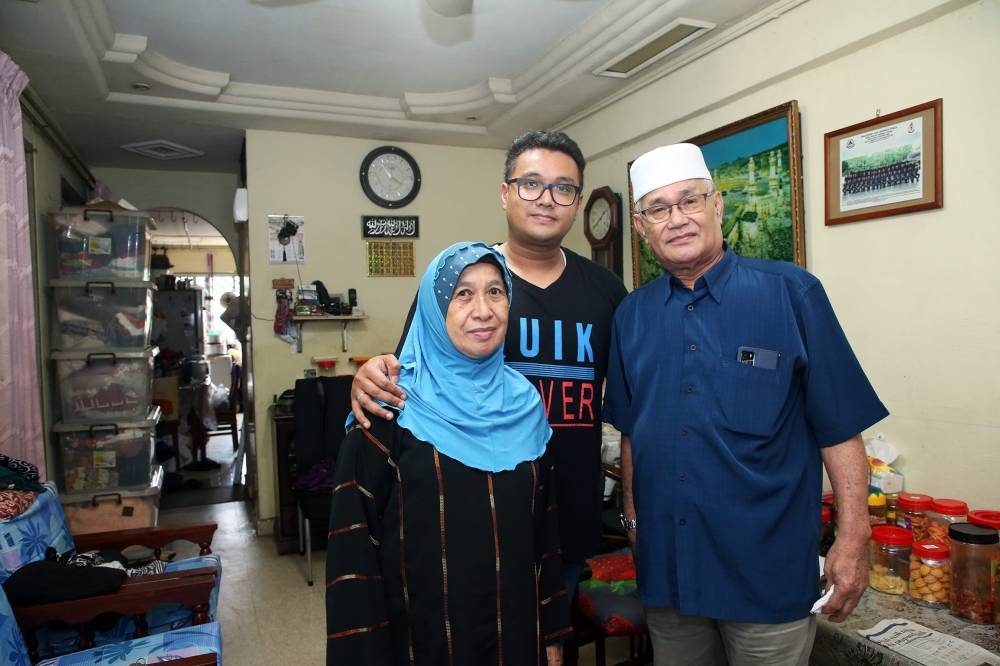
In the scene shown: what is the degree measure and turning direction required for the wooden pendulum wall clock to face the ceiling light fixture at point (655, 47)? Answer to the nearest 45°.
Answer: approximately 45° to its left

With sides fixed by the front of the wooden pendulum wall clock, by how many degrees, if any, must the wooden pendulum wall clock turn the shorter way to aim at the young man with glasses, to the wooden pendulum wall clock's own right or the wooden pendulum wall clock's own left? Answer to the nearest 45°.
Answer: approximately 45° to the wooden pendulum wall clock's own left

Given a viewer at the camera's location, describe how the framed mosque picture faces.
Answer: facing the viewer and to the left of the viewer

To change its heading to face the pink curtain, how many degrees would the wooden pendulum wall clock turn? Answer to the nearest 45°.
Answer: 0° — it already faces it

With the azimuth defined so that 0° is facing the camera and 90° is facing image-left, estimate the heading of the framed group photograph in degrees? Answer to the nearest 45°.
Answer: approximately 45°

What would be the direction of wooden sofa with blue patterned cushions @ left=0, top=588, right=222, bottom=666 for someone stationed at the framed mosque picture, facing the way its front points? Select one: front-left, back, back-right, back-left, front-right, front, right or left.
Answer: front

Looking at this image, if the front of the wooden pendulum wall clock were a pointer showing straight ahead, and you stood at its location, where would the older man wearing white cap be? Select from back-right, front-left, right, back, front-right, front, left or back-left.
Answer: front-left

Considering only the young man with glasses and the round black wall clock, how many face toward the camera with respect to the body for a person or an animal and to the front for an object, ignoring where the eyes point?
2

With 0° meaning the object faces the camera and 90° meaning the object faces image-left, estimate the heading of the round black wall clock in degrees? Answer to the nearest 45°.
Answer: approximately 0°

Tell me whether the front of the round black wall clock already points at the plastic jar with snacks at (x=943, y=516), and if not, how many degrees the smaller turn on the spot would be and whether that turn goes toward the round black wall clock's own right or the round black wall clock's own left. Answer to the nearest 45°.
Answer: approximately 45° to the round black wall clock's own left

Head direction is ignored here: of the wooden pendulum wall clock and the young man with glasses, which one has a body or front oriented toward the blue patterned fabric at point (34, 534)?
the wooden pendulum wall clock

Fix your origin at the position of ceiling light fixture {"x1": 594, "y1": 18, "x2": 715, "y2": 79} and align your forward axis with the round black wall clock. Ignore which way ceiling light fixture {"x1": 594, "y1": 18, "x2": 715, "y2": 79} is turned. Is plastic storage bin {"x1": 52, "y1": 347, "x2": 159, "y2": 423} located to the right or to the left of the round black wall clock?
left

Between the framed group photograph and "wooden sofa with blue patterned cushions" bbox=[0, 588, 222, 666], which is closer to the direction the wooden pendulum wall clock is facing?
the wooden sofa with blue patterned cushions

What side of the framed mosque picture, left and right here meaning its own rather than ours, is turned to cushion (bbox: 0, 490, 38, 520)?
front

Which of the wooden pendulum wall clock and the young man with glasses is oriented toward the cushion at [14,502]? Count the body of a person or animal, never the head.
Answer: the wooden pendulum wall clock
